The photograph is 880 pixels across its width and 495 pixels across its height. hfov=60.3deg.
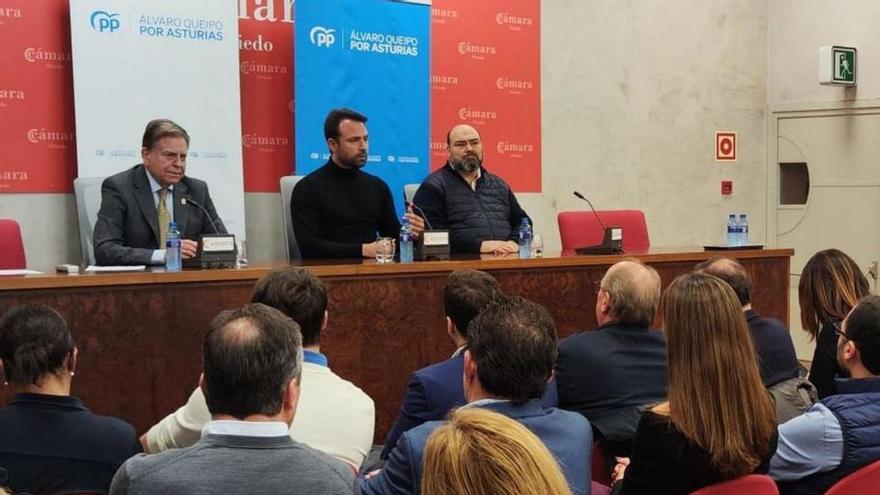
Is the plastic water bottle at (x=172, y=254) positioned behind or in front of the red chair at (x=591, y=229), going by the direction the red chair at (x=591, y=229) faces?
in front

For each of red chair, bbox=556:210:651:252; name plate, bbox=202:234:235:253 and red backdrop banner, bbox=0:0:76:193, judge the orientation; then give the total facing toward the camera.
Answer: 3

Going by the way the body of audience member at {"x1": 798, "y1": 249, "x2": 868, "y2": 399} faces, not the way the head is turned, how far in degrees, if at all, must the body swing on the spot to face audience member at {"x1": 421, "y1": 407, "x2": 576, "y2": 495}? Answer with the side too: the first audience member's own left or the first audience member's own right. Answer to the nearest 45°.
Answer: approximately 135° to the first audience member's own left

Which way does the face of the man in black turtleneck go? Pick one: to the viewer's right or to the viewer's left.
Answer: to the viewer's right

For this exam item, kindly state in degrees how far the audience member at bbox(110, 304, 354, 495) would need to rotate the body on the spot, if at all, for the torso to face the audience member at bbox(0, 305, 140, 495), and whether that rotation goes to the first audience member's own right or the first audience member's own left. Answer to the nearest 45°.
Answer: approximately 45° to the first audience member's own left

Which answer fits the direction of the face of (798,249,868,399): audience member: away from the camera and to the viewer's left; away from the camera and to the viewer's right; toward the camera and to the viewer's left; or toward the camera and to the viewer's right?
away from the camera and to the viewer's left

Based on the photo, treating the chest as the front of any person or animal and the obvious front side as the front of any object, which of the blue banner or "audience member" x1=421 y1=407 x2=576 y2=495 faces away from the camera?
the audience member

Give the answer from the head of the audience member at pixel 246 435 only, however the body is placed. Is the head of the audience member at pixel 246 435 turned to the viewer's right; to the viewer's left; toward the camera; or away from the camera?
away from the camera

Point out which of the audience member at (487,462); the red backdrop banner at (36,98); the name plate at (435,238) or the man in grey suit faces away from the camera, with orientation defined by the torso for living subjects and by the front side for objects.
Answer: the audience member

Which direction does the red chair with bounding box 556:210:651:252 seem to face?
toward the camera

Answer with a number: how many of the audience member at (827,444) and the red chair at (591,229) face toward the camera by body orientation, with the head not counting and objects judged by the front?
1

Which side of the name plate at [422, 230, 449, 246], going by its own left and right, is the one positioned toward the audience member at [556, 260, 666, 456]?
front

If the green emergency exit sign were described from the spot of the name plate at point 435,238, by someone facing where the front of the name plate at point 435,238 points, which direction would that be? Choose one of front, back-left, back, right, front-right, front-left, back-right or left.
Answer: back-left

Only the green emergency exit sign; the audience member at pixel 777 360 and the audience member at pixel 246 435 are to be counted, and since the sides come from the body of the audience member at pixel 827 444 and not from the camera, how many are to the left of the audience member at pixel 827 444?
1

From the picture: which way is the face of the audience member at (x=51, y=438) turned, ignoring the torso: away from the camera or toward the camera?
away from the camera

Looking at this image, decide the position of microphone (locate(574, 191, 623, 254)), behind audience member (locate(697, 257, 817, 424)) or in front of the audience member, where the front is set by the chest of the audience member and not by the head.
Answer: in front

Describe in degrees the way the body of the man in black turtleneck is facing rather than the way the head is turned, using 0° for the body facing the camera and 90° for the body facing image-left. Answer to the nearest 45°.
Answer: approximately 315°

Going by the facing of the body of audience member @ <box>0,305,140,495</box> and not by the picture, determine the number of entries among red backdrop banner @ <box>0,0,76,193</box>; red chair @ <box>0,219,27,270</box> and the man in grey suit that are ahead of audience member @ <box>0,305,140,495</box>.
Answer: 3

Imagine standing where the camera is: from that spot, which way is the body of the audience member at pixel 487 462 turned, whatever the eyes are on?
away from the camera
